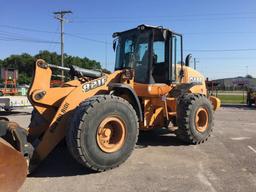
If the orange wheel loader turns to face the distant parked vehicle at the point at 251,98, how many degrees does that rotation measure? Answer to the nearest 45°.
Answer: approximately 180°

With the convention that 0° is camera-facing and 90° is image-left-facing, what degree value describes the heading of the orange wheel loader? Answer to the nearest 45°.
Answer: approximately 45°
